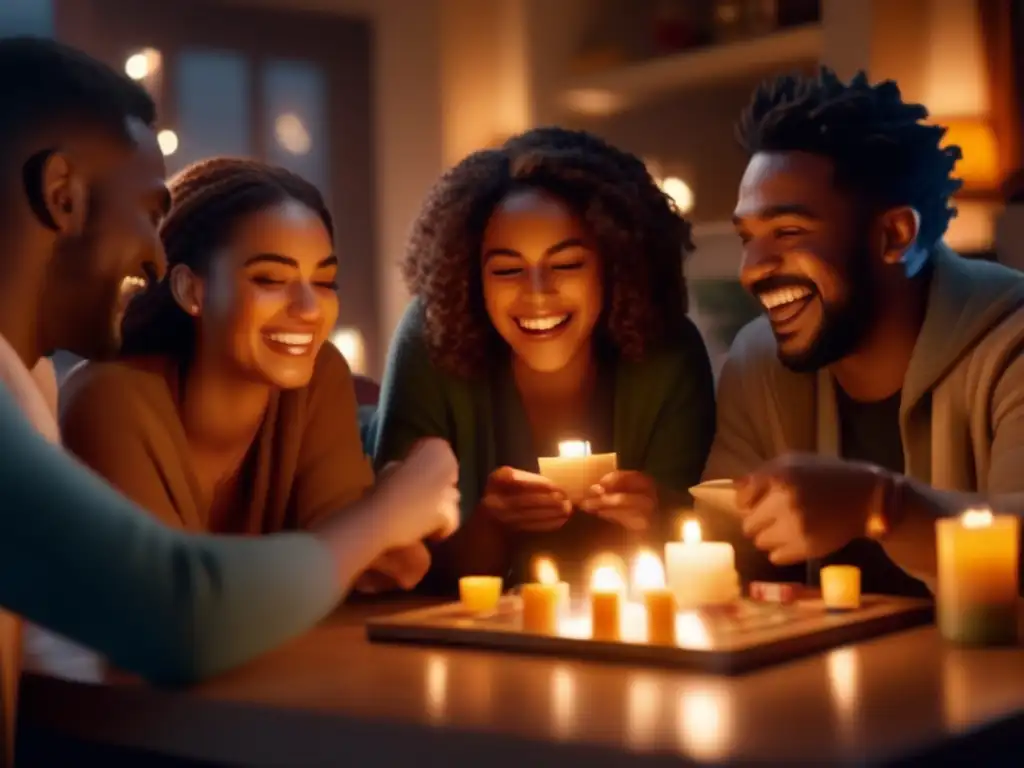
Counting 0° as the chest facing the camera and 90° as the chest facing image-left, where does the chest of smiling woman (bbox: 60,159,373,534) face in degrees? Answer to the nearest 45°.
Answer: approximately 315°

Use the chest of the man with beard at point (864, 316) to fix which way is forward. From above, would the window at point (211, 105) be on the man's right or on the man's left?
on the man's right

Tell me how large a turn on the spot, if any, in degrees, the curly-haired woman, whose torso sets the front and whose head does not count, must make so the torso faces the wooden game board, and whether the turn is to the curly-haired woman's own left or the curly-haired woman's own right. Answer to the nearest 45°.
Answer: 0° — they already face it

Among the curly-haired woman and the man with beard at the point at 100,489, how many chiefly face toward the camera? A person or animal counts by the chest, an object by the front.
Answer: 1

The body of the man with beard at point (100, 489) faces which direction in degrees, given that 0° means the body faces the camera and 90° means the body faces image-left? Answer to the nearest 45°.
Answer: approximately 270°

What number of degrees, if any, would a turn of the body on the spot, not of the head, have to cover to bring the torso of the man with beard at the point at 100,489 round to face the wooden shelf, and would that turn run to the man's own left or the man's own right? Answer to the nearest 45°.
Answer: approximately 45° to the man's own left
